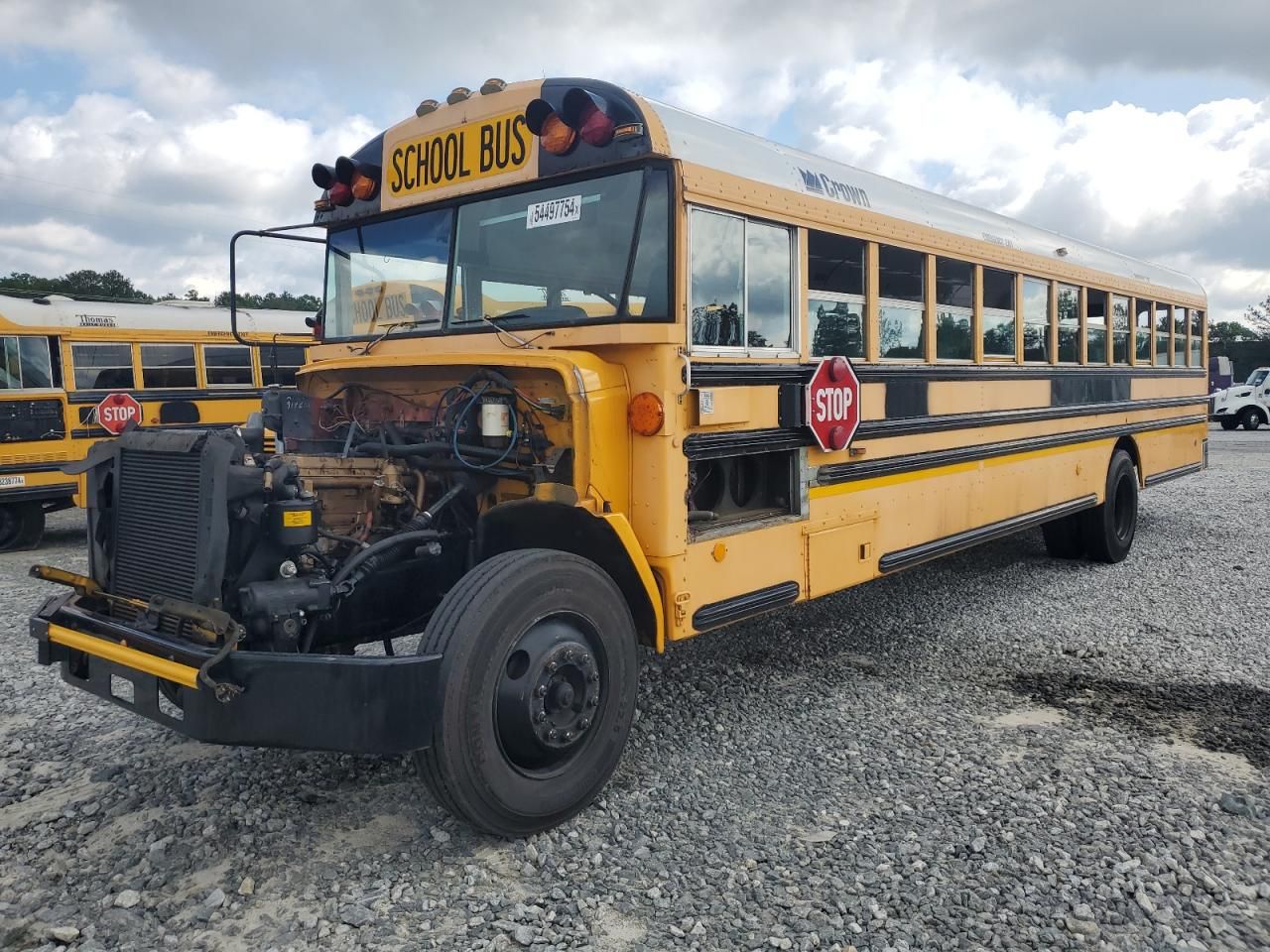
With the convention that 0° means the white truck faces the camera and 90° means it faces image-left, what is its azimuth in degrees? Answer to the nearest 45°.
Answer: approximately 45°

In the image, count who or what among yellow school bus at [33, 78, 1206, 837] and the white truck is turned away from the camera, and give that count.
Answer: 0

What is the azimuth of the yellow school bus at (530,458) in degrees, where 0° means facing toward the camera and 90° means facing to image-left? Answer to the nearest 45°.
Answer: approximately 45°

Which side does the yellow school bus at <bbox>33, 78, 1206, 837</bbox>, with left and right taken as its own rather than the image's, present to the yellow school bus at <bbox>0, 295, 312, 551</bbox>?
right

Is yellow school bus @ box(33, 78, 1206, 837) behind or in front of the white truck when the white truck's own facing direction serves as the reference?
in front

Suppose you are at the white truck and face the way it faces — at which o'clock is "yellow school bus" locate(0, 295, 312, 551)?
The yellow school bus is roughly at 11 o'clock from the white truck.

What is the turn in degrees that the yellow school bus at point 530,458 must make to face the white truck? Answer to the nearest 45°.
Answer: approximately 180°
